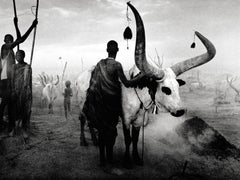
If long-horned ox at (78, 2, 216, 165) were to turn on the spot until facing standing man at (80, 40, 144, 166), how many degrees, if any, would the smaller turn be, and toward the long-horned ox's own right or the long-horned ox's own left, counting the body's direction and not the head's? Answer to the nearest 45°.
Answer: approximately 135° to the long-horned ox's own right

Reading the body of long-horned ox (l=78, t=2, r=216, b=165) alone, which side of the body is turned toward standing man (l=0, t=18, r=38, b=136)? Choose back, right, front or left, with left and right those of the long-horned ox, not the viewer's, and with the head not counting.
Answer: back

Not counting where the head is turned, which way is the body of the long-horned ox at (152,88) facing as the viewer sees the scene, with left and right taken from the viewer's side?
facing the viewer and to the right of the viewer

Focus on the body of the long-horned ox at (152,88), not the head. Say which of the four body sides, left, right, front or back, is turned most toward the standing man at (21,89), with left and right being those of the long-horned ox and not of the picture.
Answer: back
